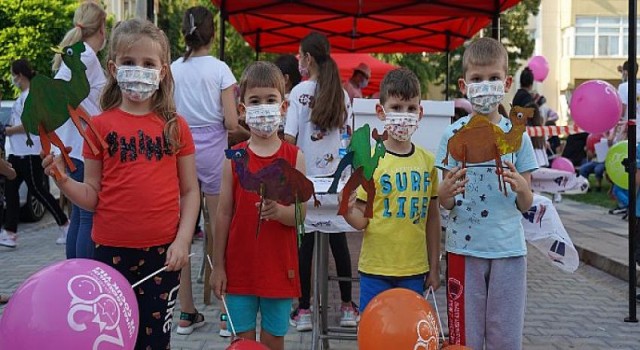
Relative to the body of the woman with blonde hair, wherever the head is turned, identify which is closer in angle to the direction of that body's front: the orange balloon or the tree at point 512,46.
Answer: the tree

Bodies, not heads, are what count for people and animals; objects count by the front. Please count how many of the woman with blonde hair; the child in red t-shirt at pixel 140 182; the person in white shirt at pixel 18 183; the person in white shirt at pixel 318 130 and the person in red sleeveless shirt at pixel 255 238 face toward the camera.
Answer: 2

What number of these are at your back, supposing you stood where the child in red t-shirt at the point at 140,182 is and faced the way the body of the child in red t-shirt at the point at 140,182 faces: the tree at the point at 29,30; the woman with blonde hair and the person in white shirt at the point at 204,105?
3

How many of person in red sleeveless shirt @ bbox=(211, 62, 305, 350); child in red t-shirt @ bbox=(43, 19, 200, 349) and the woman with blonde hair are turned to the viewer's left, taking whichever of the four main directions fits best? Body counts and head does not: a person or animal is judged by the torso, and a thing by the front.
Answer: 0

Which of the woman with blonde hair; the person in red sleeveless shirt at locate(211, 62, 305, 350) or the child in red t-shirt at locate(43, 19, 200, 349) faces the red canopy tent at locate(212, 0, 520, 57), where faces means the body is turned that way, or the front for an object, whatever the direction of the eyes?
the woman with blonde hair

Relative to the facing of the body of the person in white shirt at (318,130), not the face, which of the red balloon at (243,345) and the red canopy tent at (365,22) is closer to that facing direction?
the red canopy tent

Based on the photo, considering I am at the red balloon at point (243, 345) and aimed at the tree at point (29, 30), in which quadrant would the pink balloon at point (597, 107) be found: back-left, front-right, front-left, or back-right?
front-right

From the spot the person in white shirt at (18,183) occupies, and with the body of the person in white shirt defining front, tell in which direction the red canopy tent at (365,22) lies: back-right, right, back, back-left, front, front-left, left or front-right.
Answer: back

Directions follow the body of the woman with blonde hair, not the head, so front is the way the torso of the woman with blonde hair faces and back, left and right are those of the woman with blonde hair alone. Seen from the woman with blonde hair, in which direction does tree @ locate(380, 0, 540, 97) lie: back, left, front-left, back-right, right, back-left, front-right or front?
front

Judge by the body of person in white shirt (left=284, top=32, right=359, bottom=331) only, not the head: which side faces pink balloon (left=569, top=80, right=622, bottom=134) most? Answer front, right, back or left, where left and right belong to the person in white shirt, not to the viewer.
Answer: right

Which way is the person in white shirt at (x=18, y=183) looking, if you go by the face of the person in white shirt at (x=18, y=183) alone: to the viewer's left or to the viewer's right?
to the viewer's left

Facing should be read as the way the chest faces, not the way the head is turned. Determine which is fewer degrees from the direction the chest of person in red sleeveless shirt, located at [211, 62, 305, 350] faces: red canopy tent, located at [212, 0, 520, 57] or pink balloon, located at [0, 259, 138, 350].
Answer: the pink balloon

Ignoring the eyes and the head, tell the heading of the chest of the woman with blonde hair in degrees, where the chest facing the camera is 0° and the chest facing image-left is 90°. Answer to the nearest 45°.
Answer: approximately 225°

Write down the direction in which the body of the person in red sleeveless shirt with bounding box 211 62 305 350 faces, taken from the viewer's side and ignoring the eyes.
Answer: toward the camera

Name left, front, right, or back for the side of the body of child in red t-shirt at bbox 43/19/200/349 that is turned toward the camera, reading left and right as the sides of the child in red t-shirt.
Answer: front

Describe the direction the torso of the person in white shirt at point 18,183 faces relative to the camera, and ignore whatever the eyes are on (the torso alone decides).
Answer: to the viewer's left

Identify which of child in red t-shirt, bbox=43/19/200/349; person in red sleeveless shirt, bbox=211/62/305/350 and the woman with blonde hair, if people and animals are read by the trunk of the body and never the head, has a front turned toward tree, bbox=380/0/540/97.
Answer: the woman with blonde hair

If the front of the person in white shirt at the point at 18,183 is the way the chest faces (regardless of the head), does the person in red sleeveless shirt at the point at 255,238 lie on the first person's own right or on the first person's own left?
on the first person's own left

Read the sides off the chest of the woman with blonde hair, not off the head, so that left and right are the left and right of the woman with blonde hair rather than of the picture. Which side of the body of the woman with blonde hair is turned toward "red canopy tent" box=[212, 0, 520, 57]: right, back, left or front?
front
